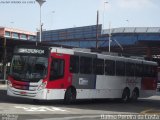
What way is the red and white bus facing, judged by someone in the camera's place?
facing the viewer and to the left of the viewer
